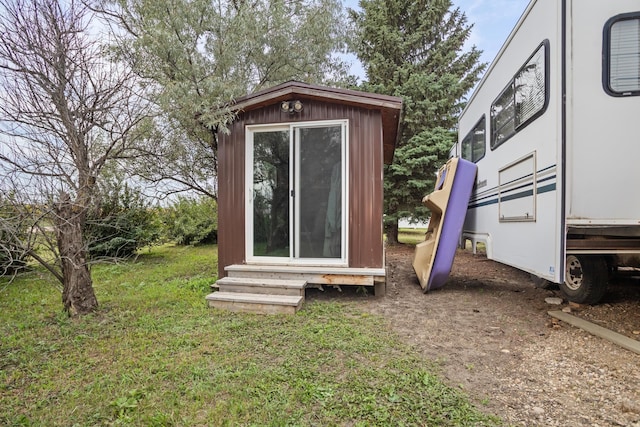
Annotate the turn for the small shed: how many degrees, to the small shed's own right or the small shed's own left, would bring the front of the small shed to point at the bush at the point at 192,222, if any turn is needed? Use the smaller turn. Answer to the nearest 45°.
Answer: approximately 135° to the small shed's own right

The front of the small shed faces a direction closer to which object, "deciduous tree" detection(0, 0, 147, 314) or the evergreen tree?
the deciduous tree

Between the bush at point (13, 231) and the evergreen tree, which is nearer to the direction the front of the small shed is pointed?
the bush

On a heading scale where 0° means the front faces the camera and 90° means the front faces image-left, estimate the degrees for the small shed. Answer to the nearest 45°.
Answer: approximately 0°

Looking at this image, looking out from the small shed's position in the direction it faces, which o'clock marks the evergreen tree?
The evergreen tree is roughly at 7 o'clock from the small shed.

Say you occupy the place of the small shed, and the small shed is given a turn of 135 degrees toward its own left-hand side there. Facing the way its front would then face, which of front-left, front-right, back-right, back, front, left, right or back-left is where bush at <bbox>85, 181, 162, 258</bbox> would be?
left

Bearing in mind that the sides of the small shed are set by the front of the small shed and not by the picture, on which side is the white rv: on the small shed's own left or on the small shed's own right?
on the small shed's own left

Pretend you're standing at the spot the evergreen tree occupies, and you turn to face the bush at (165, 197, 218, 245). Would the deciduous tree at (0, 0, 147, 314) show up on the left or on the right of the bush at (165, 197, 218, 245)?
left

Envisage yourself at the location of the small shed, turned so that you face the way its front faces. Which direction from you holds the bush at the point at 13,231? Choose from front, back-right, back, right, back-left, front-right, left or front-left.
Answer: front-right

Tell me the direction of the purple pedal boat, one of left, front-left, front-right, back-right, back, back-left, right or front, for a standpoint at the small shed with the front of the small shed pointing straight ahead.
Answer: left

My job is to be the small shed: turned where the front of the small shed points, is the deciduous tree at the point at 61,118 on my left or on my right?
on my right
